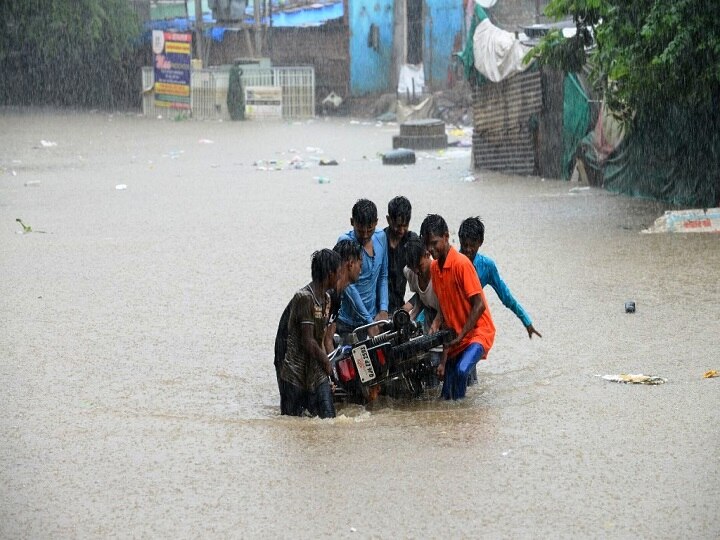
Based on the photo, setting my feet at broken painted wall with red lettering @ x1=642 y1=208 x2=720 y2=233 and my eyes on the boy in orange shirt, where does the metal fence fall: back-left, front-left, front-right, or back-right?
back-right

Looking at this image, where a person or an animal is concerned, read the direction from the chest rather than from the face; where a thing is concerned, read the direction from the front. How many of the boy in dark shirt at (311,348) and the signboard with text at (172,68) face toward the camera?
1

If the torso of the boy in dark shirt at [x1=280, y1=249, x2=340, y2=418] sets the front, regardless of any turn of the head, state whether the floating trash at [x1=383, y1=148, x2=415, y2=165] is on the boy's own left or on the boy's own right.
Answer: on the boy's own left

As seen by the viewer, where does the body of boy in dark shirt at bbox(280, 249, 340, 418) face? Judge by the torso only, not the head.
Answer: to the viewer's right

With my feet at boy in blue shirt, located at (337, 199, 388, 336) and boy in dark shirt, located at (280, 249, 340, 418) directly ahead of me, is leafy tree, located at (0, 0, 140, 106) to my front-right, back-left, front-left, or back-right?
back-right

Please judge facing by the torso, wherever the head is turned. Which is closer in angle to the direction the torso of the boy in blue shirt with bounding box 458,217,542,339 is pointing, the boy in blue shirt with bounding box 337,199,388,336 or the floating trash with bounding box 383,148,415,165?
the boy in blue shirt

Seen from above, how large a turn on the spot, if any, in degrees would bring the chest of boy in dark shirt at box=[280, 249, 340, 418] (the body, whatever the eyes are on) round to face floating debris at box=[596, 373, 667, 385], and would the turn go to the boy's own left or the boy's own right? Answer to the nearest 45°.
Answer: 0° — they already face it

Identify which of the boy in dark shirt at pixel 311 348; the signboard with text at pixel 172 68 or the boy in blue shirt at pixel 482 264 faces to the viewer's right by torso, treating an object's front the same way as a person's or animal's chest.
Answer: the boy in dark shirt

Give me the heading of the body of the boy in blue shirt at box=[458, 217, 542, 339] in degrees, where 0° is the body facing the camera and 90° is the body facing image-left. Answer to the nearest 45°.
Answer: approximately 45°

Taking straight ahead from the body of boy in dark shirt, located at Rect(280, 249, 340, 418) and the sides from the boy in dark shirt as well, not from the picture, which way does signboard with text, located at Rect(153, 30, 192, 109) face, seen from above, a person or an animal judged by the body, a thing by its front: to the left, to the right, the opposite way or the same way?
to the right

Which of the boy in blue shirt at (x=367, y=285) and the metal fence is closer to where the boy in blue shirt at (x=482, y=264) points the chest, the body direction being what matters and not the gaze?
the boy in blue shirt
